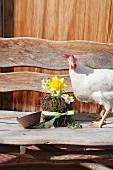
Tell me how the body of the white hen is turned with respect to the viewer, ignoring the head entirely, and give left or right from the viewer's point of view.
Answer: facing to the left of the viewer
